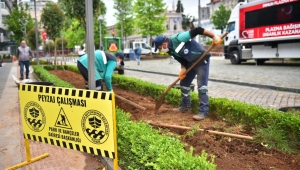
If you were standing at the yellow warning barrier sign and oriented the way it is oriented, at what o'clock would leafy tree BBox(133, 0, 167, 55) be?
The leafy tree is roughly at 5 o'clock from the yellow warning barrier sign.

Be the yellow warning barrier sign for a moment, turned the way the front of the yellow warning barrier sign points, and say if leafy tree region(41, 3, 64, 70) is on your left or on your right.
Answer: on your right

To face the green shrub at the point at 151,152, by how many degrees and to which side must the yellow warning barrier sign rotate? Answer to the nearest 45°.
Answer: approximately 90° to its left

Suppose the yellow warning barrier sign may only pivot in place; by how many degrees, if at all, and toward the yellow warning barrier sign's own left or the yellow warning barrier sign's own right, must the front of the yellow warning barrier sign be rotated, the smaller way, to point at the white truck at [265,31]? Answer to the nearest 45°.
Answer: approximately 180°

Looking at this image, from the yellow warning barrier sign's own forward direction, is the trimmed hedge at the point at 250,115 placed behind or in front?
behind

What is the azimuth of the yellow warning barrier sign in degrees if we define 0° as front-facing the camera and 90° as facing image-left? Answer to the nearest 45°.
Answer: approximately 45°

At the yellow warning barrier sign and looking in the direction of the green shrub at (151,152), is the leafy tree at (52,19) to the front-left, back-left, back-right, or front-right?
back-left

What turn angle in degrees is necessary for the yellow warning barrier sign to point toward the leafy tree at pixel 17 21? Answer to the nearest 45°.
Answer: approximately 135° to its right
